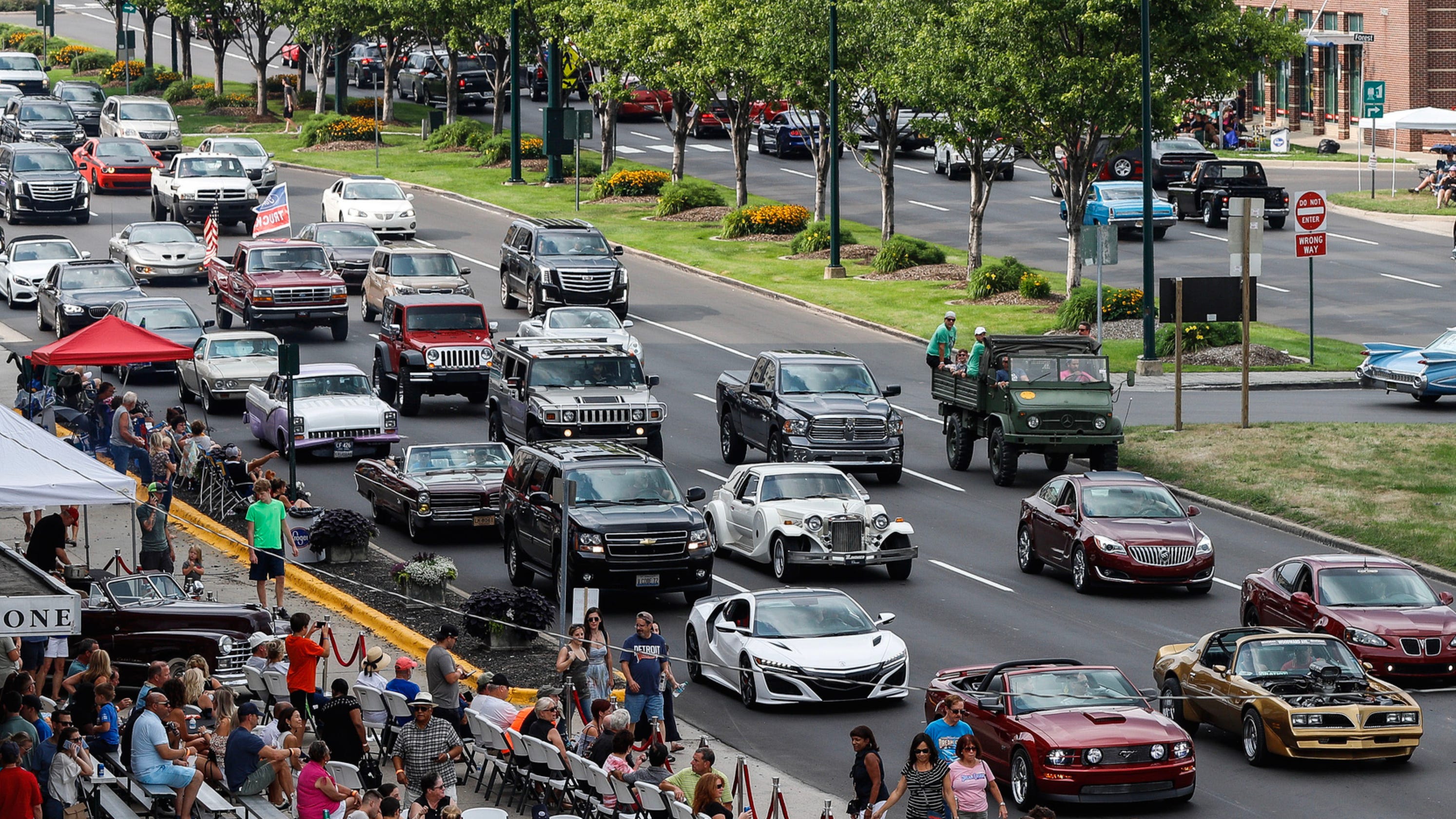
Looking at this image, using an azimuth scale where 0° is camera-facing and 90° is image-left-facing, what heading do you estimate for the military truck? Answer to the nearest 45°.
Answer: approximately 315°

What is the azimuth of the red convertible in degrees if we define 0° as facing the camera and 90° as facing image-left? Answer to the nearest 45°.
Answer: approximately 315°

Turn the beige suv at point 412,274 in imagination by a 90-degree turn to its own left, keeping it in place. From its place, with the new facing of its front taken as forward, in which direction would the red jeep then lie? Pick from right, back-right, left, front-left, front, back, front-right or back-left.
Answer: back-right

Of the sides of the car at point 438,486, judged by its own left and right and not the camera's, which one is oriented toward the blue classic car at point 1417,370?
left

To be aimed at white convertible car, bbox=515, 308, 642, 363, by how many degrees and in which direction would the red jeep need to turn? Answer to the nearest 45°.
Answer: approximately 90° to its left

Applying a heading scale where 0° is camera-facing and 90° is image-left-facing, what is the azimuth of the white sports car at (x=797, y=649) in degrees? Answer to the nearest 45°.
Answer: approximately 315°

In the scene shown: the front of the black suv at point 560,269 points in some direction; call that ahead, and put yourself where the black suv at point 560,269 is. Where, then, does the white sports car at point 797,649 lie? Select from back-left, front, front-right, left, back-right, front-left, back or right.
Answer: front-right

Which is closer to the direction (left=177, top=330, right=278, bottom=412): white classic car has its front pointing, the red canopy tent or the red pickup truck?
the red canopy tent

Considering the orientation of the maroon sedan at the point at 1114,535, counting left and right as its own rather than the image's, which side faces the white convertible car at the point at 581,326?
back

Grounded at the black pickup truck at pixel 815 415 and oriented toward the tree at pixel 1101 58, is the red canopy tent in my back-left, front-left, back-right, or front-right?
back-left

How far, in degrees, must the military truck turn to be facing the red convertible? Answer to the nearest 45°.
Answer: approximately 45° to its right
